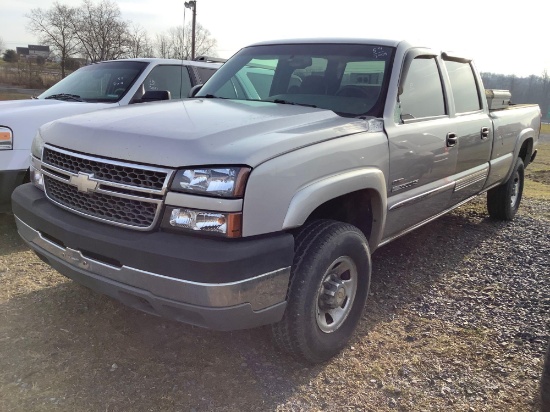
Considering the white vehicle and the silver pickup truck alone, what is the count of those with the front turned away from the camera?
0

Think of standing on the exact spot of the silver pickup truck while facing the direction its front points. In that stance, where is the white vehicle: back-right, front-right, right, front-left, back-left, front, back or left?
right

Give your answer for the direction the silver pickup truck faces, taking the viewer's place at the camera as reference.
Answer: facing the viewer and to the left of the viewer

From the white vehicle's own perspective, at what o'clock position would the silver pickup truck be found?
The silver pickup truck is roughly at 10 o'clock from the white vehicle.
